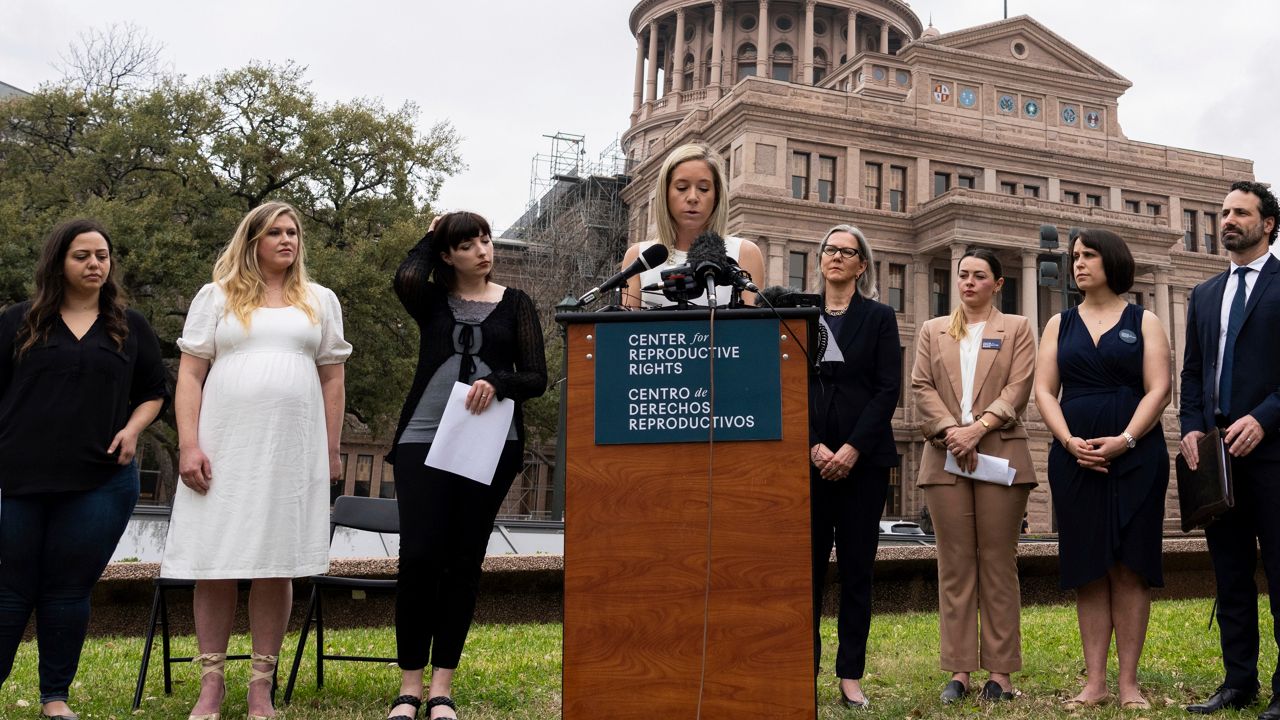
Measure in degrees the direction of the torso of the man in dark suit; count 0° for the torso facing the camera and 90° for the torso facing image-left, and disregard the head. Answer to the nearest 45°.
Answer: approximately 45°

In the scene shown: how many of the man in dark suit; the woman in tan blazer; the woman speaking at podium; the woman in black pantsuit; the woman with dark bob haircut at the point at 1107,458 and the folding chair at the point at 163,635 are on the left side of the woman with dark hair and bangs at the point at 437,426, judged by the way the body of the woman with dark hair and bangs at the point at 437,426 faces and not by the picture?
5

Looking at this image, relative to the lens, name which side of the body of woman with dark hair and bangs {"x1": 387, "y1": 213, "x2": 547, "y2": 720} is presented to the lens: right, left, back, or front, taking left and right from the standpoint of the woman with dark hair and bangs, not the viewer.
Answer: front

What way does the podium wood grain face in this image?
toward the camera

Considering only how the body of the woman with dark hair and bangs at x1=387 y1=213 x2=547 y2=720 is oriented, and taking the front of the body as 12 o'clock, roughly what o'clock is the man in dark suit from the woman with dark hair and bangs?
The man in dark suit is roughly at 9 o'clock from the woman with dark hair and bangs.

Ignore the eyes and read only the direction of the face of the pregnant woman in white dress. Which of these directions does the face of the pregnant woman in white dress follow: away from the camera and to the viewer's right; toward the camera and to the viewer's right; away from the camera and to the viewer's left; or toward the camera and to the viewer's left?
toward the camera and to the viewer's right

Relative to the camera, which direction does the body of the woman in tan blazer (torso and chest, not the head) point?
toward the camera

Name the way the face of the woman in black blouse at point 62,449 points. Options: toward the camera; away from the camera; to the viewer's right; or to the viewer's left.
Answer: toward the camera

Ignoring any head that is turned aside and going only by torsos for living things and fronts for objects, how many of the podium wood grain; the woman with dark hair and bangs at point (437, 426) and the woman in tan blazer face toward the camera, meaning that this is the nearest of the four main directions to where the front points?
3
